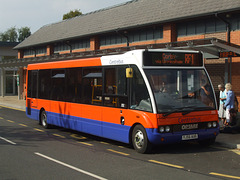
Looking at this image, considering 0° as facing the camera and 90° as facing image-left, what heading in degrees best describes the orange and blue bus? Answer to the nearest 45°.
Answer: approximately 315°

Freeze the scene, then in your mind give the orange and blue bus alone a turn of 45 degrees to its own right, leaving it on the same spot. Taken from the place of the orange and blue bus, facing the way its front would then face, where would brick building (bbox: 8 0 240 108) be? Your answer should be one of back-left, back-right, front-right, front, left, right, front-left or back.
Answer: back
